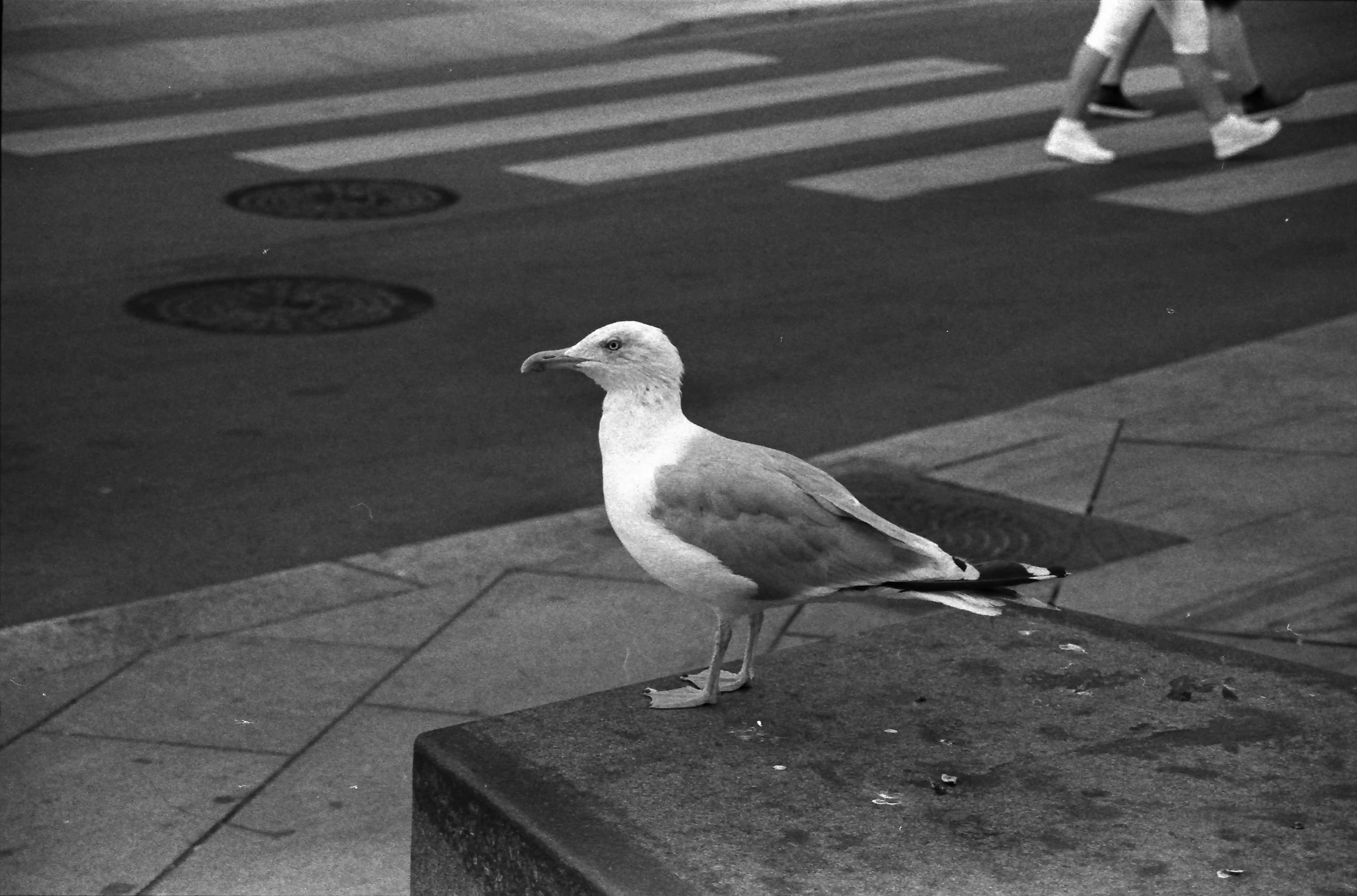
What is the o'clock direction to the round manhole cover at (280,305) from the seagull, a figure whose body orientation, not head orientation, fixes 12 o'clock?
The round manhole cover is roughly at 2 o'clock from the seagull.

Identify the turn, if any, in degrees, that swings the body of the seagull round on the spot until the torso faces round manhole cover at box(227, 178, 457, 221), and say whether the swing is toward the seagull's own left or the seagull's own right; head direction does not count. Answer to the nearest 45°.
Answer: approximately 90° to the seagull's own right

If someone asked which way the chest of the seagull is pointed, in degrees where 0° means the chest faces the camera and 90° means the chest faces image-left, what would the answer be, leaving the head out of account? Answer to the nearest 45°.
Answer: approximately 90°

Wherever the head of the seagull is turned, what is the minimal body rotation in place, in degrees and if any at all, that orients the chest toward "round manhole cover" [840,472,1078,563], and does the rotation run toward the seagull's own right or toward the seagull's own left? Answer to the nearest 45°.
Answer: approximately 90° to the seagull's own right

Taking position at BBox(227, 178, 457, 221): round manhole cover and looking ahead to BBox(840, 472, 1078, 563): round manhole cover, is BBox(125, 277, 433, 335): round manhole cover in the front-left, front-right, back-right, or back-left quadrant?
front-right

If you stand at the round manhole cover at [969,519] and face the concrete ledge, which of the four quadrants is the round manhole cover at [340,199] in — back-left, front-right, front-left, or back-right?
back-right
